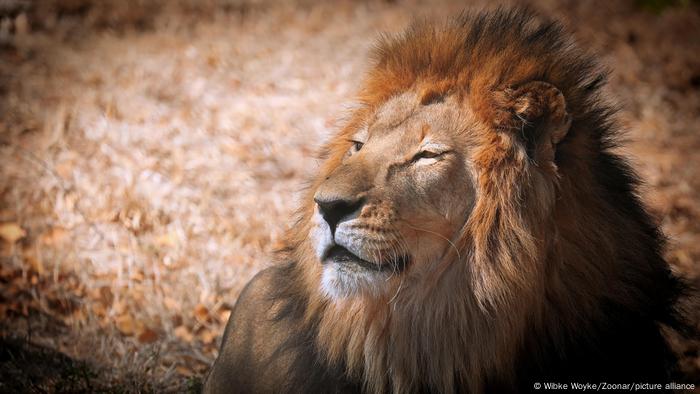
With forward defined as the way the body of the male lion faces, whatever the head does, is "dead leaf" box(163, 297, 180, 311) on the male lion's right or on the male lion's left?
on the male lion's right

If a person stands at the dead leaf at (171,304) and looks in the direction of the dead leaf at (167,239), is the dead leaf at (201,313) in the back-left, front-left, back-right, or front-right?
back-right

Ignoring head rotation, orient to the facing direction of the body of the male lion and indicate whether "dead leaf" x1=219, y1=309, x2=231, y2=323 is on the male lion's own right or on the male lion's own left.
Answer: on the male lion's own right

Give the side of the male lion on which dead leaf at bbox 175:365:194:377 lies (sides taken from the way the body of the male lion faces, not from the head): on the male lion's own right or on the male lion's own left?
on the male lion's own right

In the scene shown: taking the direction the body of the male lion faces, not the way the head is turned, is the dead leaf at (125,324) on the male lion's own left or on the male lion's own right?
on the male lion's own right

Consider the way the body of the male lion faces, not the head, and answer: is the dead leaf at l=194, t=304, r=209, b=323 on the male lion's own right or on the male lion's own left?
on the male lion's own right

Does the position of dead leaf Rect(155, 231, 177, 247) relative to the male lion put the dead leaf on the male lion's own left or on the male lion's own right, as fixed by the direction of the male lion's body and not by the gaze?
on the male lion's own right

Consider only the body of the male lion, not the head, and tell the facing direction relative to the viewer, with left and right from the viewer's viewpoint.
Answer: facing the viewer and to the left of the viewer
